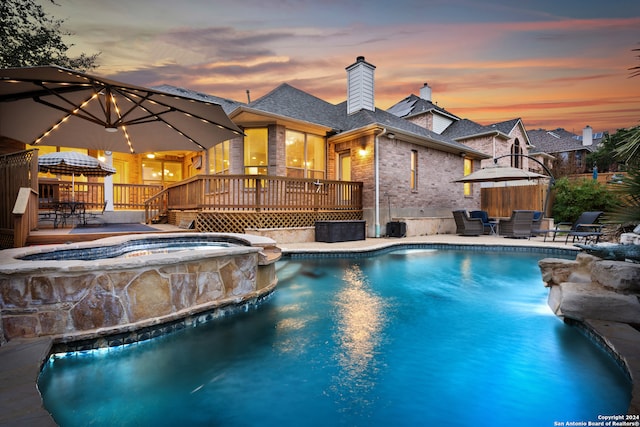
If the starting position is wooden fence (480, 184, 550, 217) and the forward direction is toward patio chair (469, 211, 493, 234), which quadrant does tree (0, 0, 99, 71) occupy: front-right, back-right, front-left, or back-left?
front-right

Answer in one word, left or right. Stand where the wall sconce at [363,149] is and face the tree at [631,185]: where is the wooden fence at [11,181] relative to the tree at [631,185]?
right

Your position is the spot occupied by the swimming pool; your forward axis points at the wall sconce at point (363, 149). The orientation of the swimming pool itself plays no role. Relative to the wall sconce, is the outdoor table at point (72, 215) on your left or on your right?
left

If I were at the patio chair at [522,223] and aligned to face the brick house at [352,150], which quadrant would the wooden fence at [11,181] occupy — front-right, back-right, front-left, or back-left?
front-left
